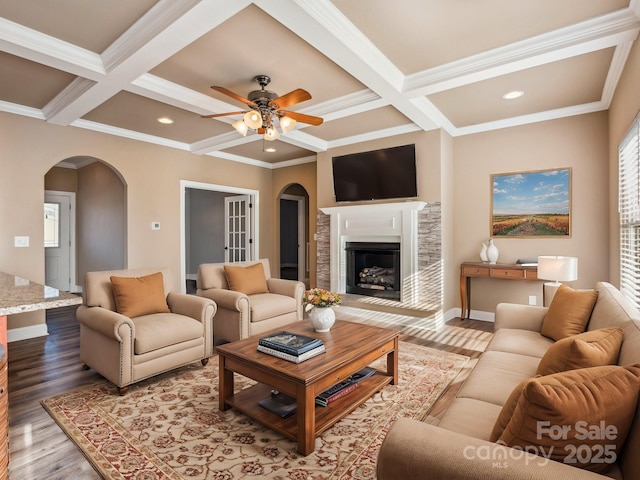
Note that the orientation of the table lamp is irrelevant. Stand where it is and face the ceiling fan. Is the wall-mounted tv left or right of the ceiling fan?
right

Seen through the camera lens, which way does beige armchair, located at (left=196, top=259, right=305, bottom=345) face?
facing the viewer and to the right of the viewer

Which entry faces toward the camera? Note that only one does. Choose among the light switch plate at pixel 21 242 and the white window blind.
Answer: the light switch plate

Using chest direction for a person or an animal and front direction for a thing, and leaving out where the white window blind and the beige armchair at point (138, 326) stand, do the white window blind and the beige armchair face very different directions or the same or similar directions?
very different directions

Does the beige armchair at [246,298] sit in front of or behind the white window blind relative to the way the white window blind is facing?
in front

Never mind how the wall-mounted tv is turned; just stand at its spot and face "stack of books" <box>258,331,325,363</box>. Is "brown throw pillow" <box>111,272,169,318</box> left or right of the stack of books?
right

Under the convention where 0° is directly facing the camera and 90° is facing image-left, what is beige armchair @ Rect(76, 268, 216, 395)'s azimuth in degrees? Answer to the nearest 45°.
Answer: approximately 315°

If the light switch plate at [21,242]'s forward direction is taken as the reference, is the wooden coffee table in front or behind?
in front

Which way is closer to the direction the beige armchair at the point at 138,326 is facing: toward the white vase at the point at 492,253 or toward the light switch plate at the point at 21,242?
the white vase

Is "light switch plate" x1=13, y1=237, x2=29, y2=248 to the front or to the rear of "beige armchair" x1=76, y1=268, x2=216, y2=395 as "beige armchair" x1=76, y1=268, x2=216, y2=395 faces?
to the rear

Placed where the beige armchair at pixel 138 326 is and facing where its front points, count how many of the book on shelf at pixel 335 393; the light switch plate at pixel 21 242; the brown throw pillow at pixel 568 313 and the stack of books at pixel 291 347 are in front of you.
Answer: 3

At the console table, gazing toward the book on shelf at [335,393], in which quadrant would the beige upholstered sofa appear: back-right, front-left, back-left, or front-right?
front-left

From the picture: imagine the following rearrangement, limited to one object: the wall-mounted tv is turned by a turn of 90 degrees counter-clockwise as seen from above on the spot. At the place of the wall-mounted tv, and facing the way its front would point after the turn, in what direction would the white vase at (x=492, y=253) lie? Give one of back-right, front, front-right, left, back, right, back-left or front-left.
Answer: front-left

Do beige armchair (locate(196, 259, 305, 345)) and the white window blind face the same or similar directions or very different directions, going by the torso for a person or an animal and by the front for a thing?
very different directions

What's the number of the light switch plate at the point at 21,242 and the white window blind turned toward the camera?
1

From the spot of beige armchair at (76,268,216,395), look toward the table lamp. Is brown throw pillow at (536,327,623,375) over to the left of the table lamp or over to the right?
right

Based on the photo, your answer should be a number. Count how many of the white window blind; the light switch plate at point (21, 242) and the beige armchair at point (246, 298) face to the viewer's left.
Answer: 1
